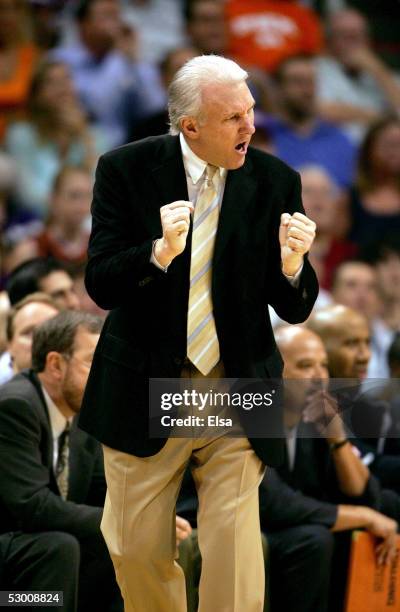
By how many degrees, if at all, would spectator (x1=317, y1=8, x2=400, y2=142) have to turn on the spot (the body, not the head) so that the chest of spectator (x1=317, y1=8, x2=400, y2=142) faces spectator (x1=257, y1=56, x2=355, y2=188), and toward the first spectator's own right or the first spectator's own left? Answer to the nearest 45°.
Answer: approximately 45° to the first spectator's own right

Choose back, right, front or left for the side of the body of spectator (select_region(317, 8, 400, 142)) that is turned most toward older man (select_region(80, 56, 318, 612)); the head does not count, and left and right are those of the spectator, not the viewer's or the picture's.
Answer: front

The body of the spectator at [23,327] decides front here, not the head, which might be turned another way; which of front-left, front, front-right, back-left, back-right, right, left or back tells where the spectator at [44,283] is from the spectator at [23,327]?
back-left

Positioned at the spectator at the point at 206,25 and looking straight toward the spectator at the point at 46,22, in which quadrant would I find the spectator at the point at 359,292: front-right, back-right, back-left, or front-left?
back-left
